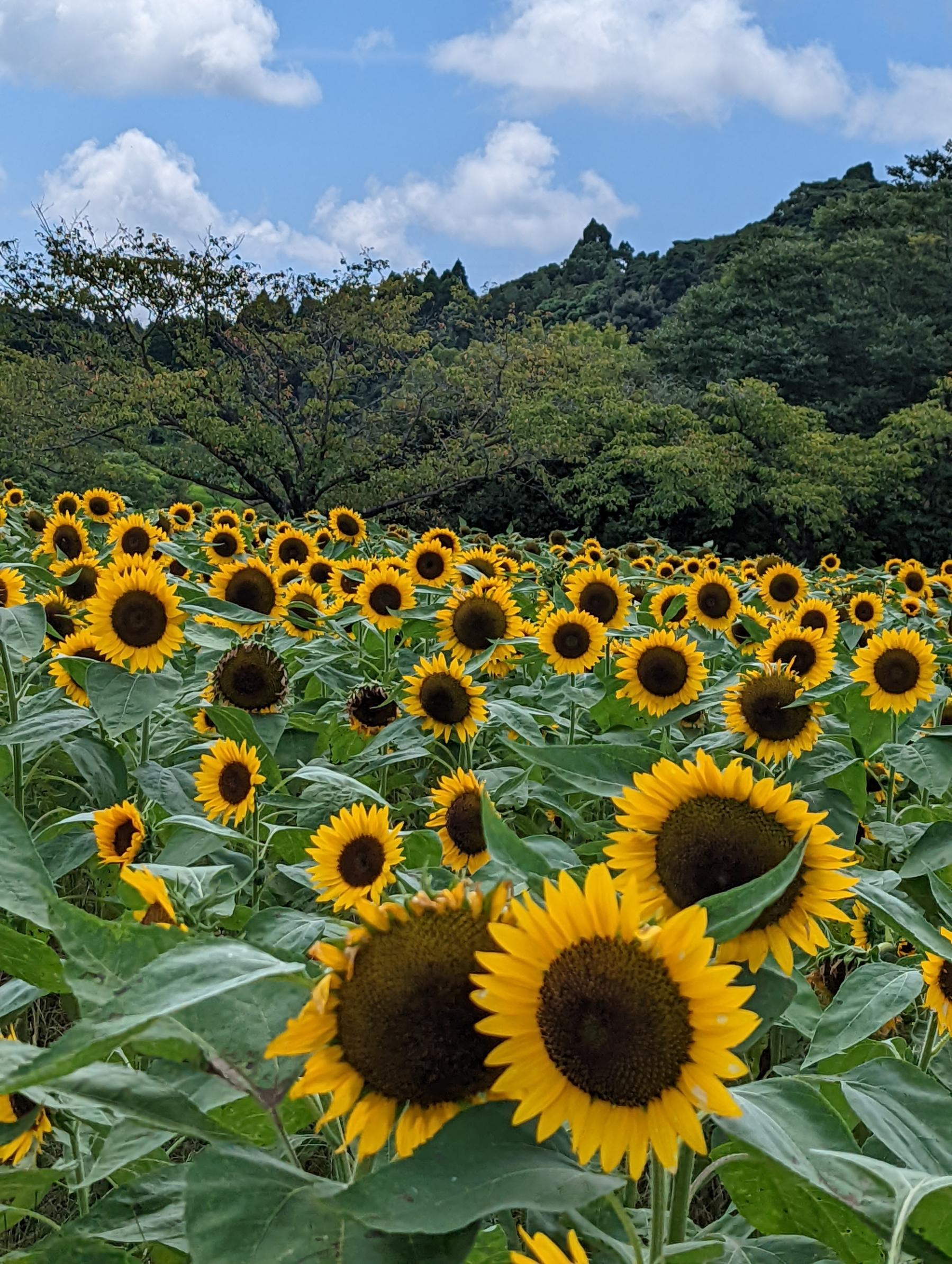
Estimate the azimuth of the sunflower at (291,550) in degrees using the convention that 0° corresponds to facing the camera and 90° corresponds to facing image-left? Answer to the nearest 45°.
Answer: approximately 0°

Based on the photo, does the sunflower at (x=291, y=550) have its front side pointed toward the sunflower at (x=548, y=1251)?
yes

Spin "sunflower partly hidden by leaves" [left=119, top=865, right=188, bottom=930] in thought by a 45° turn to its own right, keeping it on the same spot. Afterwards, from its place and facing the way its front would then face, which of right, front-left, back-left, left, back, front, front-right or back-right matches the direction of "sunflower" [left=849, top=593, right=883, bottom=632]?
back-right

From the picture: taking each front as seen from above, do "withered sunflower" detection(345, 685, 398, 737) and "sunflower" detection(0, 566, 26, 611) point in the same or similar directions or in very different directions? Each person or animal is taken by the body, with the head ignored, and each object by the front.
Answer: same or similar directions

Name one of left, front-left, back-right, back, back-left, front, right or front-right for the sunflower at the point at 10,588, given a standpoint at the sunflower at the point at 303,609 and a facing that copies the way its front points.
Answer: front-right

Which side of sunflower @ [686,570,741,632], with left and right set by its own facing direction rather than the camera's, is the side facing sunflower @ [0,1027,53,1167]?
front

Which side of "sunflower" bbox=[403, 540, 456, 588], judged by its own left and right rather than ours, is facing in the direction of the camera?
front

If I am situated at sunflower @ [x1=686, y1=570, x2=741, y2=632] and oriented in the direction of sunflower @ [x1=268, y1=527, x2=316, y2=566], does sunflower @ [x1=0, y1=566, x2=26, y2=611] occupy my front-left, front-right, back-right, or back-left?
front-left

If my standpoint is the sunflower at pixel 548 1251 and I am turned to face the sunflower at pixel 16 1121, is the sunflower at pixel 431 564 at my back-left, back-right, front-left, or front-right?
front-right

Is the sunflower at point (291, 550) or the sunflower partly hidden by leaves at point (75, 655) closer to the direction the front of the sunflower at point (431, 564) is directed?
the sunflower partly hidden by leaves

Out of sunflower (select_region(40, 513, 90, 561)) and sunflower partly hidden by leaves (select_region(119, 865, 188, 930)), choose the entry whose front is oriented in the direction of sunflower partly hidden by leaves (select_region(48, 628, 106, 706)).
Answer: the sunflower

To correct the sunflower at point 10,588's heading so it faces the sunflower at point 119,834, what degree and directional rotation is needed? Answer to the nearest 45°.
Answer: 0° — it already faces it

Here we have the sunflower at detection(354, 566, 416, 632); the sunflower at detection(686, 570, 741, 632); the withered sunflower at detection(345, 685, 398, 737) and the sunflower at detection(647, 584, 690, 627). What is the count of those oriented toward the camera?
4

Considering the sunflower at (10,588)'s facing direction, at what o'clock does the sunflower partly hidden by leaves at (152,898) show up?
The sunflower partly hidden by leaves is roughly at 12 o'clock from the sunflower.
